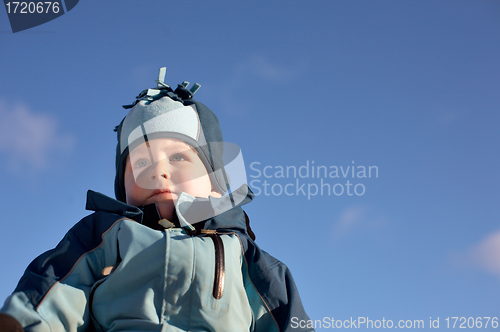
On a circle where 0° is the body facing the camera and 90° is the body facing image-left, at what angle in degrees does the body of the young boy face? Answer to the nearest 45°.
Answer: approximately 0°
